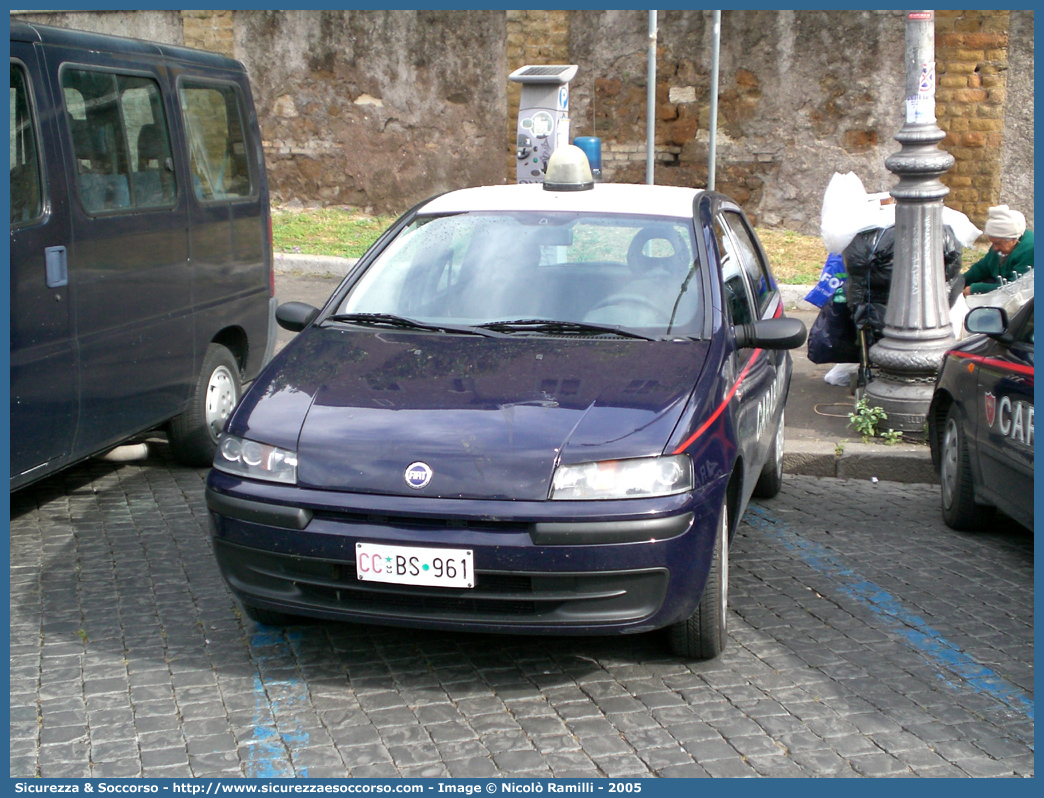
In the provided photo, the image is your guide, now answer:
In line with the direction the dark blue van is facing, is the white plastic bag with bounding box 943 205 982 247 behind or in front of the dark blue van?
behind

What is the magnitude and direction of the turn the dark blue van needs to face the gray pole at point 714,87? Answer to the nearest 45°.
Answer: approximately 180°

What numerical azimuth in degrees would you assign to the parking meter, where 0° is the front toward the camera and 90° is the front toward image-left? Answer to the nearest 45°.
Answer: approximately 45°

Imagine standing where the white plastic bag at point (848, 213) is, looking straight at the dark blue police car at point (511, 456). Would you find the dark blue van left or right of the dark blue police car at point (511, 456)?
right

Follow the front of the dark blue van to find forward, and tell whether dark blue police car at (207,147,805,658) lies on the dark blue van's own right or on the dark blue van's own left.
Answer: on the dark blue van's own left

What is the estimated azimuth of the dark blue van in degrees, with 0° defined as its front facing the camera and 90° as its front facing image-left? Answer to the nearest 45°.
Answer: approximately 45°

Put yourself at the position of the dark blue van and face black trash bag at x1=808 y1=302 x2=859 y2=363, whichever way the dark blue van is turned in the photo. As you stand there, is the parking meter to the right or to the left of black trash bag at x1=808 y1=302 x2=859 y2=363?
left

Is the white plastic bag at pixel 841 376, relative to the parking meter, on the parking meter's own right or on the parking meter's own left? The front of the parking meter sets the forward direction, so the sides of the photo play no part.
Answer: on the parking meter's own left
